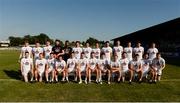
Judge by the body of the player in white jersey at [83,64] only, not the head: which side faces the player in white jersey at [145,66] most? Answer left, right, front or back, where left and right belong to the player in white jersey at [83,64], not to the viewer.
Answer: left

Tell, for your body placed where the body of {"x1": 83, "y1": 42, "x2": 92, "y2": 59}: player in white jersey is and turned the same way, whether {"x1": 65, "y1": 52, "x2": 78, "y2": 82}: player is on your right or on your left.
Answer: on your right

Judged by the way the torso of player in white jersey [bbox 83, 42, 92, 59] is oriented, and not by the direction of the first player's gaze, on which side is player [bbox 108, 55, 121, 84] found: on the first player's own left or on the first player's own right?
on the first player's own left

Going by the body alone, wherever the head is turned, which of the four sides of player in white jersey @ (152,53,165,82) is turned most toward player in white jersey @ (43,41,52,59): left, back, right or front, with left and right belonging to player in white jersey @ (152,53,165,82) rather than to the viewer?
right

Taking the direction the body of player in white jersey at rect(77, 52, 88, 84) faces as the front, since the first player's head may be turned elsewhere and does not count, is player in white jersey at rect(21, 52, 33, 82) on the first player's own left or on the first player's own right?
on the first player's own right
